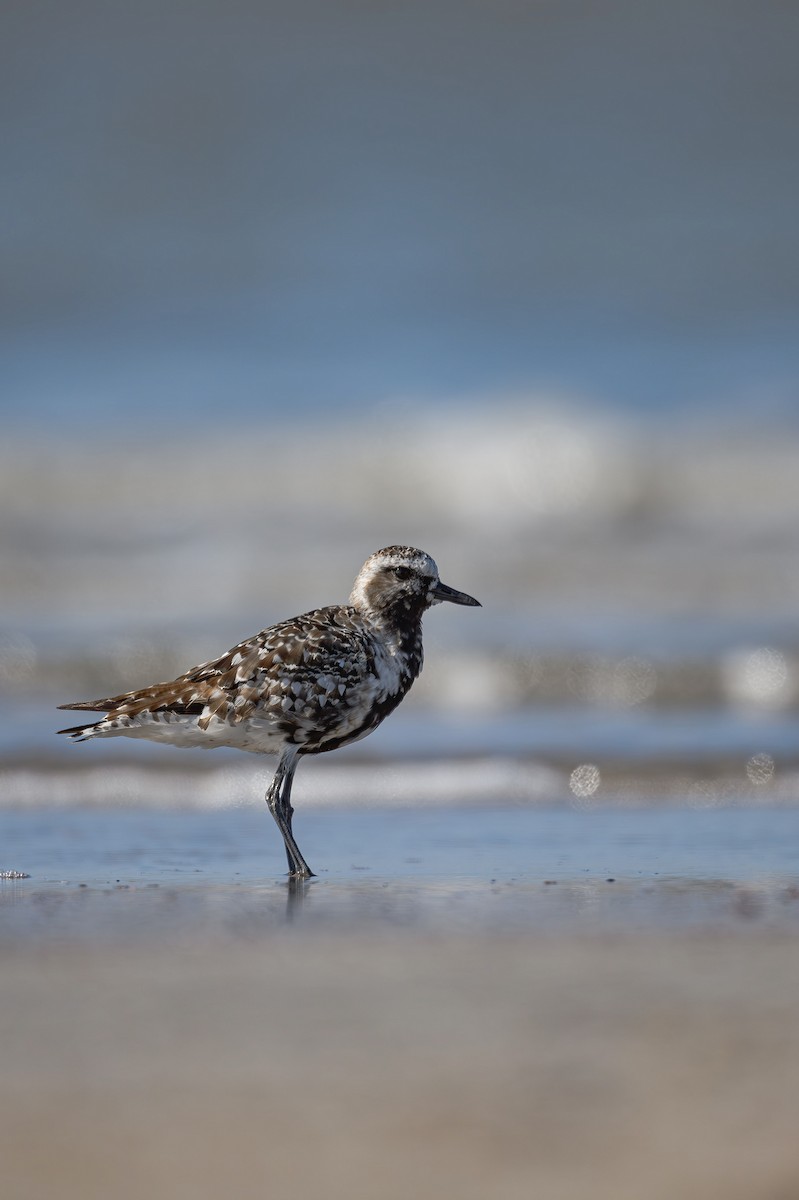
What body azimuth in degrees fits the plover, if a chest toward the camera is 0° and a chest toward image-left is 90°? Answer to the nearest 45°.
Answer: approximately 270°
